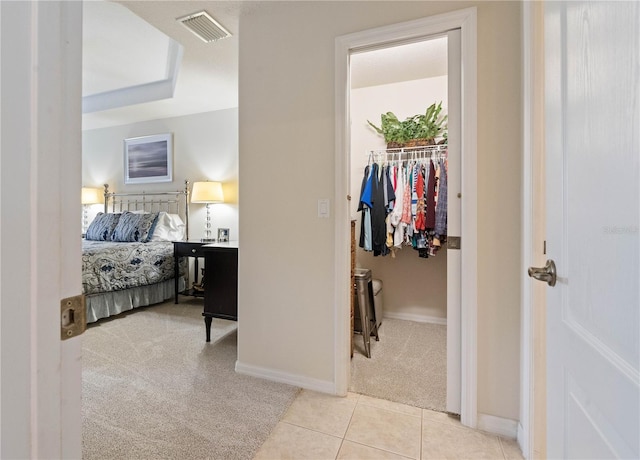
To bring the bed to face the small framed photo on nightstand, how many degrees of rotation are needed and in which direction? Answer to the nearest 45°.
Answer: approximately 135° to its left

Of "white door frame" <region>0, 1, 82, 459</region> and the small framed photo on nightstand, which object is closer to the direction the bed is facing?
the white door frame

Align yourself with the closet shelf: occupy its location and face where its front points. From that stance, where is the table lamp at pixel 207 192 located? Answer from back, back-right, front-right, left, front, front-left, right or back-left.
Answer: right

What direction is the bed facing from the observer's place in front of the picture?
facing the viewer and to the left of the viewer

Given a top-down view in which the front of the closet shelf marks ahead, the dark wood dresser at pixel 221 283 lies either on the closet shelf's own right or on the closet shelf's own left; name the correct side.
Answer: on the closet shelf's own right

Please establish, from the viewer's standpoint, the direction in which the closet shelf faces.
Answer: facing the viewer

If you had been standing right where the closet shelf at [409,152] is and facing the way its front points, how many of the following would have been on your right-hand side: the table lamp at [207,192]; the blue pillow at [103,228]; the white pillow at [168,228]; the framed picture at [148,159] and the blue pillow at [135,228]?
5

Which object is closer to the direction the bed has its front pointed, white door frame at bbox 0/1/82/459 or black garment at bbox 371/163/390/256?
the white door frame

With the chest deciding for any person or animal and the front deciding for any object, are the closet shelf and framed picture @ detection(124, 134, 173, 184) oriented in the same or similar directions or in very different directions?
same or similar directions

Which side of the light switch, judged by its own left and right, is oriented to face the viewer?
front

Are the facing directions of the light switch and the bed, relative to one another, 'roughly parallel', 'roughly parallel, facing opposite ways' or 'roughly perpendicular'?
roughly parallel

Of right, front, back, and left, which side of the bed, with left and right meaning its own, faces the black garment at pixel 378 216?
left

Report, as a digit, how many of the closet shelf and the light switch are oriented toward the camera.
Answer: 2

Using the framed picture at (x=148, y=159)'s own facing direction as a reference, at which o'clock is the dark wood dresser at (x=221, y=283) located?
The dark wood dresser is roughly at 10 o'clock from the framed picture.
